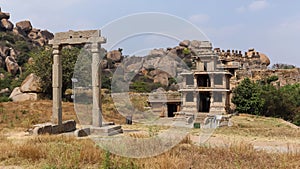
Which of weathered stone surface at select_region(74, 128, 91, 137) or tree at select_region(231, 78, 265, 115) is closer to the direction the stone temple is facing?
the weathered stone surface

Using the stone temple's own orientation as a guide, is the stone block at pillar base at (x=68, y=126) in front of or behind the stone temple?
in front

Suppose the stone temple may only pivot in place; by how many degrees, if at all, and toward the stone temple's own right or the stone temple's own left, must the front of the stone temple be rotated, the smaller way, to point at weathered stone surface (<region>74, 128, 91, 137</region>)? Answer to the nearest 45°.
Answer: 0° — it already faces it

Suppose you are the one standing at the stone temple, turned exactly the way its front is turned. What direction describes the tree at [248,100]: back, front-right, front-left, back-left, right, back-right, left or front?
back-left

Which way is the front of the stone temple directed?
toward the camera

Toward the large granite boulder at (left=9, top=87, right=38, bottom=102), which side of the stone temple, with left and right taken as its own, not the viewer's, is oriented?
right

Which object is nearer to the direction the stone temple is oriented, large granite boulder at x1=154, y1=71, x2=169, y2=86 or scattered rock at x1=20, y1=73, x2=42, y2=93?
the scattered rock

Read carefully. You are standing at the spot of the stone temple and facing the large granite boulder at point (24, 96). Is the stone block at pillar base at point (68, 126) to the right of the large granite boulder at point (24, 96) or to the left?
left

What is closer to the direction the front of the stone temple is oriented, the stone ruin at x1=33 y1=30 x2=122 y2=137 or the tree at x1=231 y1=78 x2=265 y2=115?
the stone ruin

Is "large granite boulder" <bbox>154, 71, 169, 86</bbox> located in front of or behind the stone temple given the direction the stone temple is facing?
behind

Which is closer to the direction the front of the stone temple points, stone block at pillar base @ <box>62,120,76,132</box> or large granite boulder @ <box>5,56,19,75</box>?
the stone block at pillar base

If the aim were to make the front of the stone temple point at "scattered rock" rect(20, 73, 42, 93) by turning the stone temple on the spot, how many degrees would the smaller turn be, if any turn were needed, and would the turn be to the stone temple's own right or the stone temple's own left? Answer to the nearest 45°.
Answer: approximately 90° to the stone temple's own right

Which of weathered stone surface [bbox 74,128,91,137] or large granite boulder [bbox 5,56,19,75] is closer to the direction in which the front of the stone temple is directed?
the weathered stone surface

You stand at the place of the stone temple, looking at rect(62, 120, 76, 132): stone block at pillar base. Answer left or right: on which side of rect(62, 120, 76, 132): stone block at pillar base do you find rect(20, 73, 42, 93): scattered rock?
right
